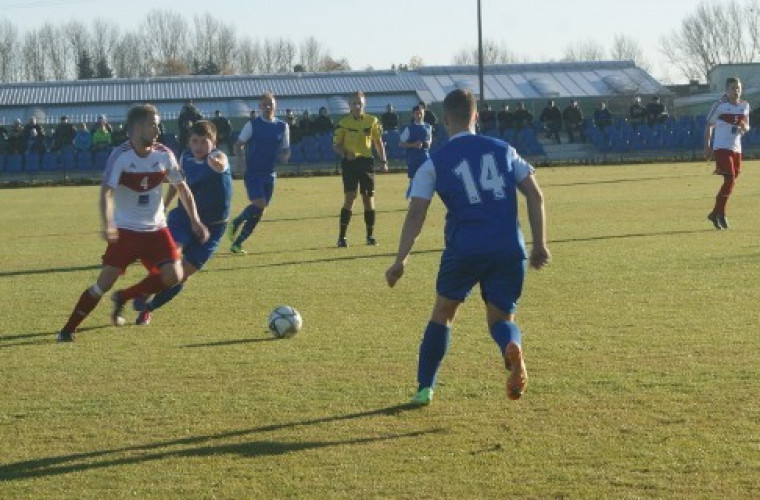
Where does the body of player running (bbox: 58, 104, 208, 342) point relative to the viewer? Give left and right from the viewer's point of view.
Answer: facing the viewer and to the right of the viewer

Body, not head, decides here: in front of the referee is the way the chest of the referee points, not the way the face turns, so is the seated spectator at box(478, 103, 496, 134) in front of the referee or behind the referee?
behind

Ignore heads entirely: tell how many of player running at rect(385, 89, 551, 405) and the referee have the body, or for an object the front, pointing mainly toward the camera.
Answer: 1

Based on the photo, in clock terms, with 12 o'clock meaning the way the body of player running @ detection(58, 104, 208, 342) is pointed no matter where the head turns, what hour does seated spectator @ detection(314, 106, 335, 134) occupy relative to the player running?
The seated spectator is roughly at 8 o'clock from the player running.

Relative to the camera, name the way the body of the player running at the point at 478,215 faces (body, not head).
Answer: away from the camera

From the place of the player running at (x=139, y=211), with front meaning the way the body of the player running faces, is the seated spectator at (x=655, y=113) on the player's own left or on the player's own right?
on the player's own left

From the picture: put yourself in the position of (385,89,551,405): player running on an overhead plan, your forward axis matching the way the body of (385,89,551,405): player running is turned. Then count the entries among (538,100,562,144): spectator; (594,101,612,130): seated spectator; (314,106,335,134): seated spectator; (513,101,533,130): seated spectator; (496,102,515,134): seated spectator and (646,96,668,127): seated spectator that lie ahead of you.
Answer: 6

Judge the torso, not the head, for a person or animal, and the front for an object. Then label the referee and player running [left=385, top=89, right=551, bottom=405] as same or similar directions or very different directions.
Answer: very different directions

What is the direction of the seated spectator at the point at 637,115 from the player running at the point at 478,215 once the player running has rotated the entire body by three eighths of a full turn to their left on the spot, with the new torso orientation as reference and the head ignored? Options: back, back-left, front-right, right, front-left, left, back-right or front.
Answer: back-right

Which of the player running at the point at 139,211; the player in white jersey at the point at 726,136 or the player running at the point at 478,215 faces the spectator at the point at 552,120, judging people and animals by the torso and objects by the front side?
the player running at the point at 478,215

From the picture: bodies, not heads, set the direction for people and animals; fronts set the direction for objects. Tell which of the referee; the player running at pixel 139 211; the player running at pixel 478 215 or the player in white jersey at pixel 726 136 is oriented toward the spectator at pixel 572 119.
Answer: the player running at pixel 478 215

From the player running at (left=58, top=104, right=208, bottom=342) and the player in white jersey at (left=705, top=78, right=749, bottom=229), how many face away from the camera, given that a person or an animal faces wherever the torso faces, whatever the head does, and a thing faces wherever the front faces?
0

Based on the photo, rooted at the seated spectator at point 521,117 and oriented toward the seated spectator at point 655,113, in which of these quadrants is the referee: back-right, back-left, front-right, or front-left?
back-right
